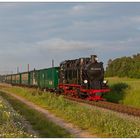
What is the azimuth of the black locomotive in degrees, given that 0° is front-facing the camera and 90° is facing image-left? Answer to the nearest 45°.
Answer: approximately 315°
